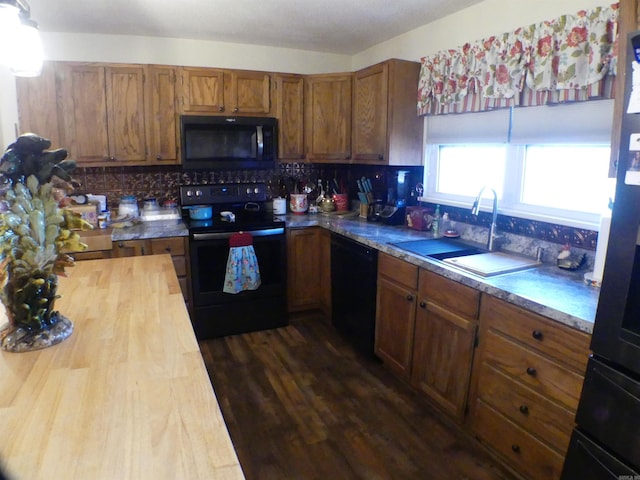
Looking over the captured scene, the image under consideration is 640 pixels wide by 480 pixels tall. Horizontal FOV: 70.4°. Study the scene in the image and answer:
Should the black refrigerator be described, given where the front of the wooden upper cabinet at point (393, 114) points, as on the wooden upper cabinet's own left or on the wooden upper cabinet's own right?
on the wooden upper cabinet's own left

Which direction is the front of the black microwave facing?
toward the camera

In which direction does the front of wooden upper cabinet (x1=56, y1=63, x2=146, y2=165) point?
toward the camera

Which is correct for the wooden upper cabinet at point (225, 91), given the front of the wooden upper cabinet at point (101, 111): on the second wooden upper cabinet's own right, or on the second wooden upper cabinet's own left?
on the second wooden upper cabinet's own left

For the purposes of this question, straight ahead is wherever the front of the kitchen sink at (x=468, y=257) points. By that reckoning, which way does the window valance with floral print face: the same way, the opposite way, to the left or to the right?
the same way

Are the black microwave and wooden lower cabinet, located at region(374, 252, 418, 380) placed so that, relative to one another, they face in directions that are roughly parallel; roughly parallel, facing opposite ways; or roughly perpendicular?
roughly perpendicular

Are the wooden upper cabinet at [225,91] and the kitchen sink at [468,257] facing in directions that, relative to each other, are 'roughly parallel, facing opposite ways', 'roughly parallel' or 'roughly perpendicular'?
roughly perpendicular

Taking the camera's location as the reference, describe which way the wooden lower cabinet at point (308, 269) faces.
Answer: facing the viewer

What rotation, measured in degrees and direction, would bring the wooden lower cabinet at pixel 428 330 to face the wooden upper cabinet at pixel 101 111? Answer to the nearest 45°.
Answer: approximately 45° to its right

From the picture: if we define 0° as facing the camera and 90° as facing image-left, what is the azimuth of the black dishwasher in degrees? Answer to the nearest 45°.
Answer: approximately 45°

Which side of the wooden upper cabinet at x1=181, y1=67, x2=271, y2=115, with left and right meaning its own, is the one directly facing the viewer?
front

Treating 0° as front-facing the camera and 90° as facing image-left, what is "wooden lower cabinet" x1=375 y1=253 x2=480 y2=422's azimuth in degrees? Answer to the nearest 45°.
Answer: approximately 45°

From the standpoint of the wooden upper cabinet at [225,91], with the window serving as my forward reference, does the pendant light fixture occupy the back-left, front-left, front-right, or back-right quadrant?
front-right

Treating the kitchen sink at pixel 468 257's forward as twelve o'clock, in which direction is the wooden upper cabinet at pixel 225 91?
The wooden upper cabinet is roughly at 2 o'clock from the kitchen sink.

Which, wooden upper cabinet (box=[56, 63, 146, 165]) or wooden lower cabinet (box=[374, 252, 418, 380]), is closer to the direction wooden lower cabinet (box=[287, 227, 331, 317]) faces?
the wooden lower cabinet
